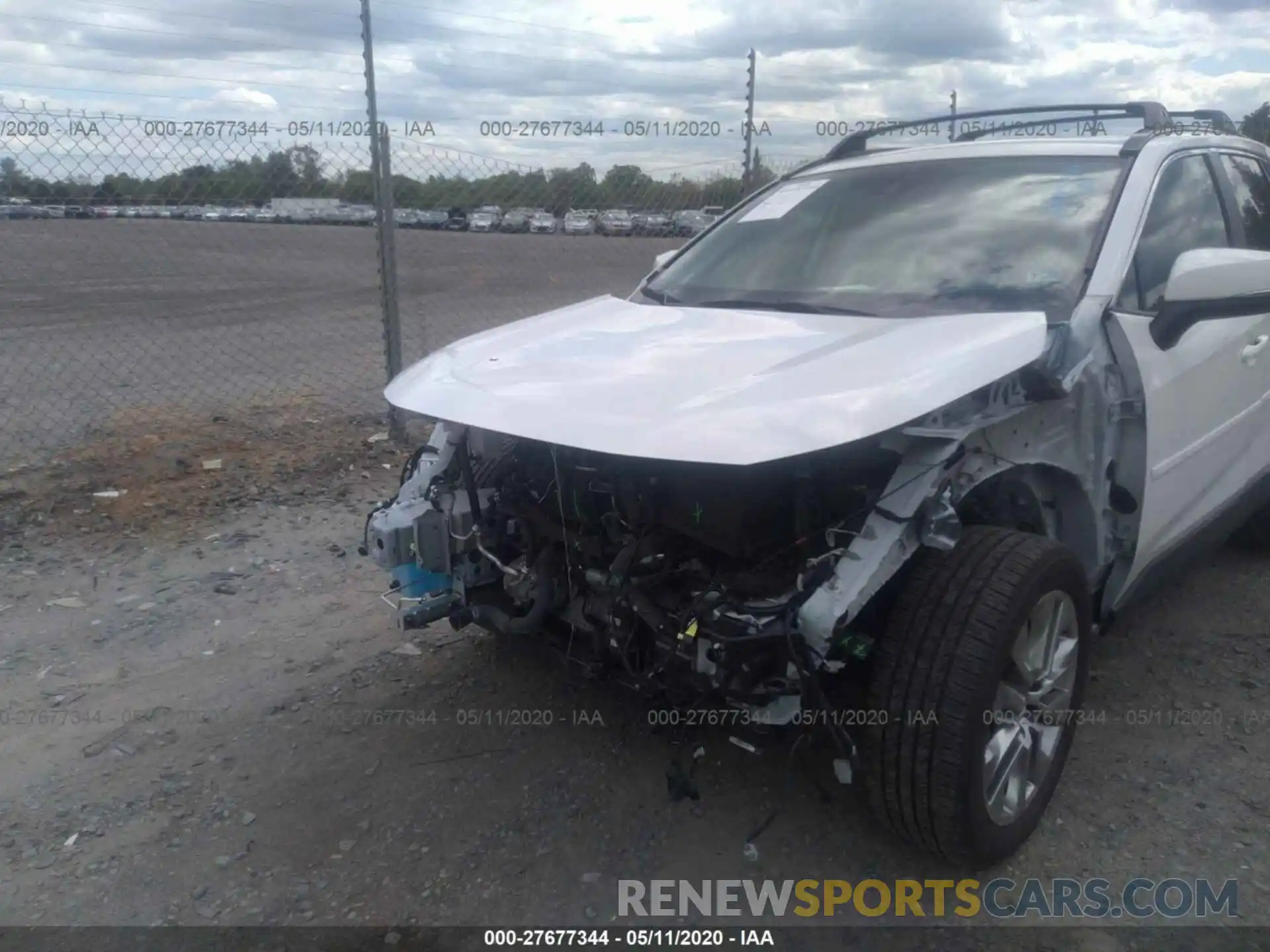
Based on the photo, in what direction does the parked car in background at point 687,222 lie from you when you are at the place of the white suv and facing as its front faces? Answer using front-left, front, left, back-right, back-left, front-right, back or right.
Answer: back-right

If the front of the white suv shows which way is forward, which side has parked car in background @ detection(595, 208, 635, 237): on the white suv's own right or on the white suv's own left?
on the white suv's own right

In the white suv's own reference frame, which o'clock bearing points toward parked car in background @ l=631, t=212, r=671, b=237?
The parked car in background is roughly at 4 o'clock from the white suv.

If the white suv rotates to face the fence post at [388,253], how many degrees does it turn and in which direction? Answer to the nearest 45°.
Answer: approximately 90° to its right

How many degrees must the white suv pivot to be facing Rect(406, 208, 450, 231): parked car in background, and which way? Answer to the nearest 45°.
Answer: approximately 90° to its right

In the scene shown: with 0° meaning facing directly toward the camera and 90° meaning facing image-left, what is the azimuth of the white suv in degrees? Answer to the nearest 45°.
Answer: approximately 45°

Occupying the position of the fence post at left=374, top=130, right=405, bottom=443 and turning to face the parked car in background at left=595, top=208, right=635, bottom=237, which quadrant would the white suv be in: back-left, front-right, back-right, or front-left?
back-right

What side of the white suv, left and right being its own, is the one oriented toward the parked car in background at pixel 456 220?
right
